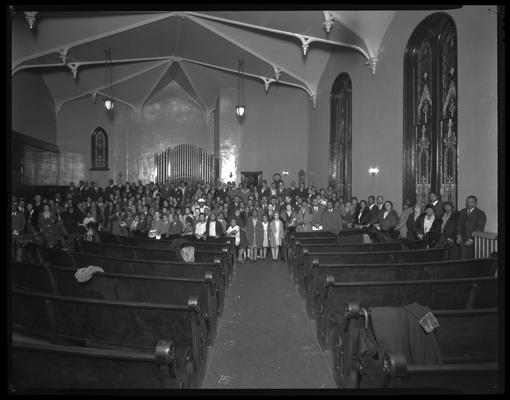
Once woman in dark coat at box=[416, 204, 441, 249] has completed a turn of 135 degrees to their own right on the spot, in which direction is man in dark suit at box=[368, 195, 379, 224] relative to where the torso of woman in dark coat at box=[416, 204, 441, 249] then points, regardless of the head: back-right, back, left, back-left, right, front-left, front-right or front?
front-left

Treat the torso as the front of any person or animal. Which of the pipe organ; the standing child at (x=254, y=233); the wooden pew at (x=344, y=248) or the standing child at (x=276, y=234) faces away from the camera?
the wooden pew

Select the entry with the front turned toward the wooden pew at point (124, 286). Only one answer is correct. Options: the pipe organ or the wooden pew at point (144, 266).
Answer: the pipe organ

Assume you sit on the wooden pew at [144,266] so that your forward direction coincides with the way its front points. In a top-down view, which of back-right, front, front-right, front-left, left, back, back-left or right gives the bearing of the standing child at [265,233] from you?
front

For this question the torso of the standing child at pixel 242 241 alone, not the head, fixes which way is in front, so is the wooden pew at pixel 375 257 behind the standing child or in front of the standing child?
in front

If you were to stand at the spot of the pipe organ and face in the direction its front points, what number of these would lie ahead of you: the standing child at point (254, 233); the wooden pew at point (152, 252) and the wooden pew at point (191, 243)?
3

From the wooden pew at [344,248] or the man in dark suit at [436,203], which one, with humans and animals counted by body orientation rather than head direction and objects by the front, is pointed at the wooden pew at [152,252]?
the man in dark suit

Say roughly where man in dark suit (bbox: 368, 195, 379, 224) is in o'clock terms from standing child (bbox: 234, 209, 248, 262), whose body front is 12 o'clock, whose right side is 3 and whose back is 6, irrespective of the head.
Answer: The man in dark suit is roughly at 9 o'clock from the standing child.

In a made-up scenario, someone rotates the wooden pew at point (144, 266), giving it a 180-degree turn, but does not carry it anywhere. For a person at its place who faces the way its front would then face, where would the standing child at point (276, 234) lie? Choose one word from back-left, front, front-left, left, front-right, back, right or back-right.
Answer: back

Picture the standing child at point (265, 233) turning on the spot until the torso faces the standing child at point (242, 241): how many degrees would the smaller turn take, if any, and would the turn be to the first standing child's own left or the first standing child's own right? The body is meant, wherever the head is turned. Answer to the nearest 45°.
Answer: approximately 90° to the first standing child's own right

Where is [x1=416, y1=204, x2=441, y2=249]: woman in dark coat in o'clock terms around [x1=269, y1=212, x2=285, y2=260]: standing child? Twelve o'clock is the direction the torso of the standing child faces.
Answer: The woman in dark coat is roughly at 10 o'clock from the standing child.

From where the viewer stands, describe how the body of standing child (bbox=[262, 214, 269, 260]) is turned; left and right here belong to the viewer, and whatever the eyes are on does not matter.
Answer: facing the viewer

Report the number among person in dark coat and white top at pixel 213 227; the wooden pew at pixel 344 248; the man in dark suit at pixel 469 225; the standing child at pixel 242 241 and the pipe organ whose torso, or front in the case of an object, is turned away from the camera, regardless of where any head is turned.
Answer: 1

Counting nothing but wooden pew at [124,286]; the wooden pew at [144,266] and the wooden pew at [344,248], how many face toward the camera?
0

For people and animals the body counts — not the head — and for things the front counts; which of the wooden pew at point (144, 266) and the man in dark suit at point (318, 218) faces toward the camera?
the man in dark suit

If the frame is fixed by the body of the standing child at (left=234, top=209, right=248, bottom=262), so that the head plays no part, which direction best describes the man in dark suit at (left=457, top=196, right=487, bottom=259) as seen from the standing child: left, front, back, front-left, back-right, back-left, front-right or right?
front-left

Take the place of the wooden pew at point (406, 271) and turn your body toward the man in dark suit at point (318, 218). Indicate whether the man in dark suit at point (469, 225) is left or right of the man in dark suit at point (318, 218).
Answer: right

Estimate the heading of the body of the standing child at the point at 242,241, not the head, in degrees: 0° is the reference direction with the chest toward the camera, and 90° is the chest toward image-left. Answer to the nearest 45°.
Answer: approximately 0°

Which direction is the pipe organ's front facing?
toward the camera

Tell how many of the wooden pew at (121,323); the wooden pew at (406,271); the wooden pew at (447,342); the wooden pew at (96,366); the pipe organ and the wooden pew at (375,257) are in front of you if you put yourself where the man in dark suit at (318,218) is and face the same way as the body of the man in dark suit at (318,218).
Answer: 5

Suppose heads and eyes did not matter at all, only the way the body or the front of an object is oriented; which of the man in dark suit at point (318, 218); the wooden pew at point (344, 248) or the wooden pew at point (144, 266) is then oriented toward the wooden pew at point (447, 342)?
the man in dark suit
